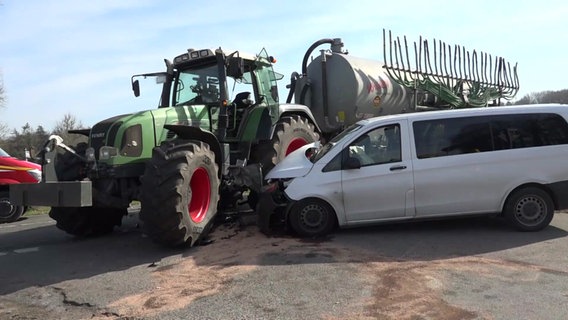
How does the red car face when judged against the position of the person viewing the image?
facing to the right of the viewer

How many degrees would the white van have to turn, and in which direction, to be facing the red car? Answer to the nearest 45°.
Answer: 0° — it already faces it

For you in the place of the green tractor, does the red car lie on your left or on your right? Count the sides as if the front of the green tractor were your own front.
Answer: on your right

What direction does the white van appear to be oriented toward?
to the viewer's left

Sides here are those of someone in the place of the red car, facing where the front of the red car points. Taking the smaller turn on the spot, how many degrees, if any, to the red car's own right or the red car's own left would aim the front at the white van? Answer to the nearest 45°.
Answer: approximately 45° to the red car's own right

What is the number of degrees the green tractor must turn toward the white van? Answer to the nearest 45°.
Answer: approximately 135° to its left

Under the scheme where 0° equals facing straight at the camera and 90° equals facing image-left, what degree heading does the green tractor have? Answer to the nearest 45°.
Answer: approximately 45°
